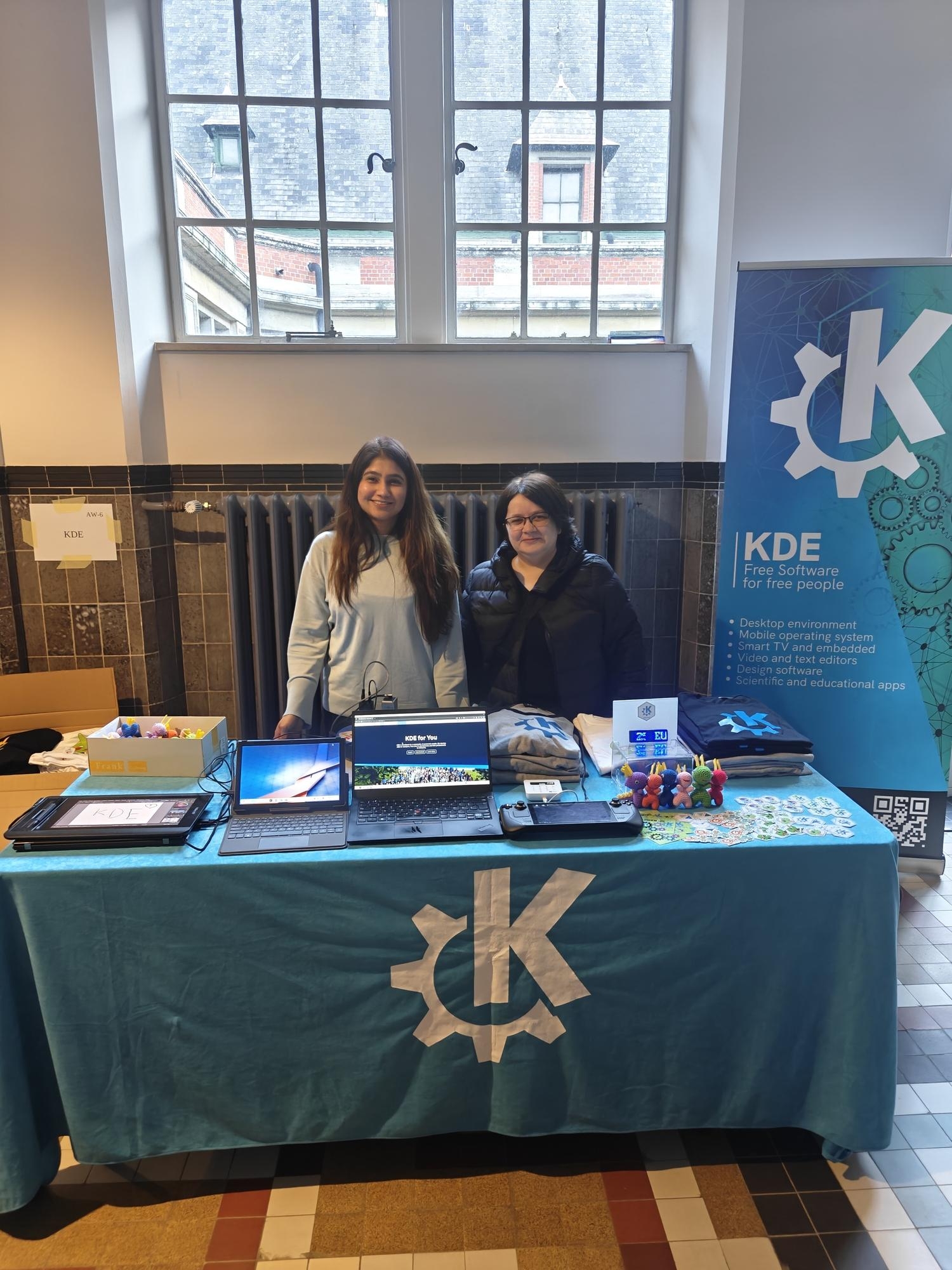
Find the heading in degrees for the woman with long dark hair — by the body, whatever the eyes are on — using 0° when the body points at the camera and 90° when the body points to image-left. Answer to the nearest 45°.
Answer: approximately 0°

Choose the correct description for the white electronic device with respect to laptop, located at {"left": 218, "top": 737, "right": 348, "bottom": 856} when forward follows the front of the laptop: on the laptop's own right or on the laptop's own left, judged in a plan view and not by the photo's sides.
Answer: on the laptop's own left

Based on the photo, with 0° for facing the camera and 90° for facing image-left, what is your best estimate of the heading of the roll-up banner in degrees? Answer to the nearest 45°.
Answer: approximately 0°
